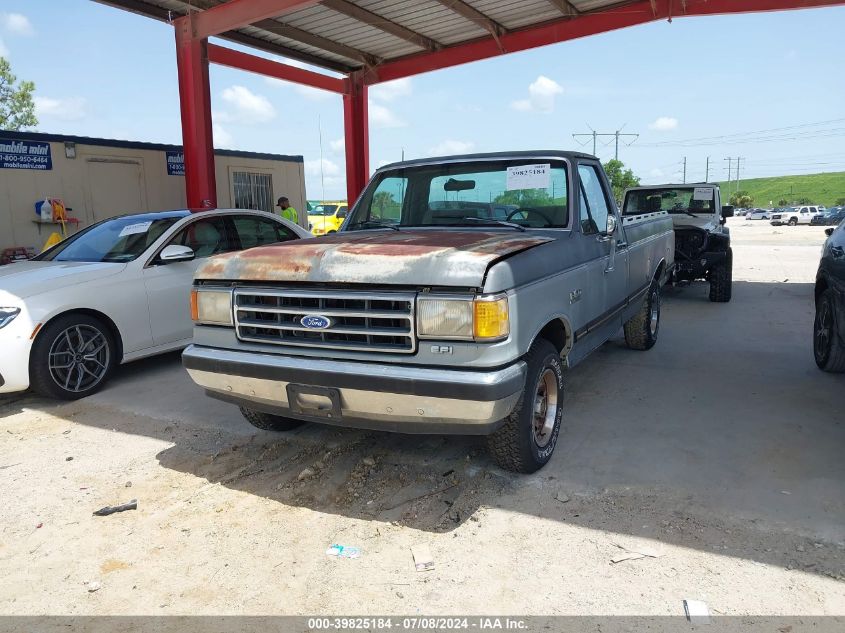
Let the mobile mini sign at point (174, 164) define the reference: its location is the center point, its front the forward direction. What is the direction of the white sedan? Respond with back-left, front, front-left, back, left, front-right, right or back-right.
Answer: front

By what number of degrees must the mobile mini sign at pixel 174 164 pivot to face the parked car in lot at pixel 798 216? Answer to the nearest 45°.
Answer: approximately 135° to its left

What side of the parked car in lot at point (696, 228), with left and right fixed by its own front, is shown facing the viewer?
front

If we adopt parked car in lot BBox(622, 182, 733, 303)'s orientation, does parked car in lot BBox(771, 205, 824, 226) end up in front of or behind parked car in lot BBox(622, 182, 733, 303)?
behind

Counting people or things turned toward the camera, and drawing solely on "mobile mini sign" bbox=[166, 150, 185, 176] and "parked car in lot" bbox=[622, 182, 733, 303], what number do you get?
2

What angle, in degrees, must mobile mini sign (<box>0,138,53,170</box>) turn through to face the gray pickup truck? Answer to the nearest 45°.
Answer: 0° — it already faces it

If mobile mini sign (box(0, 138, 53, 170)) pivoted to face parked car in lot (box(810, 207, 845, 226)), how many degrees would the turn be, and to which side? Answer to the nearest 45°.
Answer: approximately 90° to its left

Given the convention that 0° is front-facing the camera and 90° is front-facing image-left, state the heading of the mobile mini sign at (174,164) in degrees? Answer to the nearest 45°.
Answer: approximately 0°

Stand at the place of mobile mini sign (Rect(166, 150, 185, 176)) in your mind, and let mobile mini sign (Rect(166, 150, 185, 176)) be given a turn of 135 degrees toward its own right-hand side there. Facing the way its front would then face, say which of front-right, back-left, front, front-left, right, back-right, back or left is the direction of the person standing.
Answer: back

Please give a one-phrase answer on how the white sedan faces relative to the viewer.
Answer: facing the viewer and to the left of the viewer

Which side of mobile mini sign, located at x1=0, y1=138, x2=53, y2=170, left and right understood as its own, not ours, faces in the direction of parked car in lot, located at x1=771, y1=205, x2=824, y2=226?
left

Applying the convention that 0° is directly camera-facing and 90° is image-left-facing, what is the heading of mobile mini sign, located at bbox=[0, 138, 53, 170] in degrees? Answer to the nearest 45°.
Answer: approximately 0°
